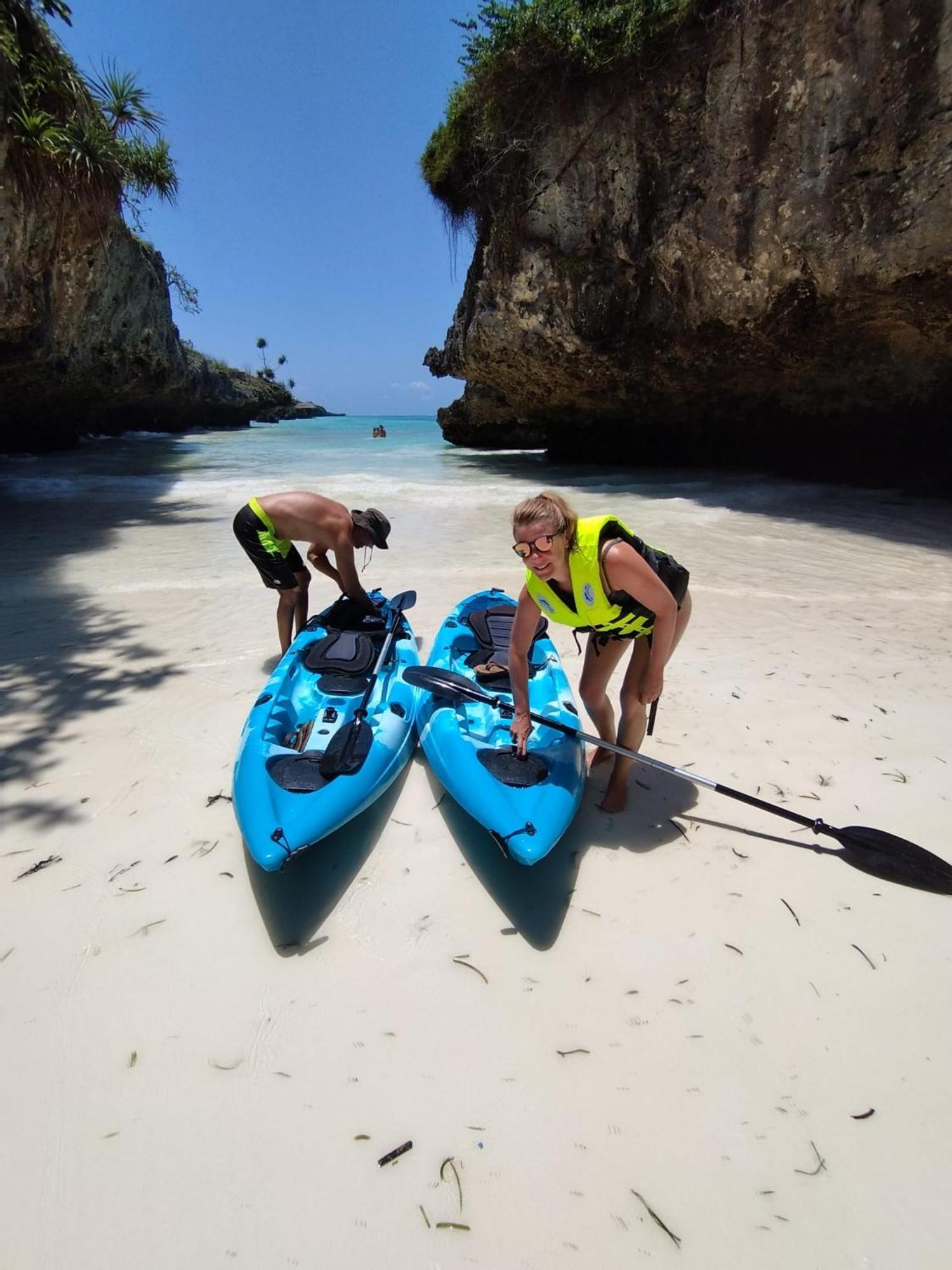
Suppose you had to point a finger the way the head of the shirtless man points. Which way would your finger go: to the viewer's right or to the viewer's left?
to the viewer's right

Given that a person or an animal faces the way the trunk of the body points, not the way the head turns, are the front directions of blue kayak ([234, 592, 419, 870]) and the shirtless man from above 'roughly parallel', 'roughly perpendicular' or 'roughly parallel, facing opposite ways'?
roughly perpendicular

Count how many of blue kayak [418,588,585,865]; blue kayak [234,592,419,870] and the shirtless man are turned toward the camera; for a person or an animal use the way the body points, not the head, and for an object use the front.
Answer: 2

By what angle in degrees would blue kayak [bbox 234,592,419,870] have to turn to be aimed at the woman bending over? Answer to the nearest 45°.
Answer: approximately 45° to its left

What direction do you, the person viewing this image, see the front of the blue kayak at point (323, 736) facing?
facing the viewer

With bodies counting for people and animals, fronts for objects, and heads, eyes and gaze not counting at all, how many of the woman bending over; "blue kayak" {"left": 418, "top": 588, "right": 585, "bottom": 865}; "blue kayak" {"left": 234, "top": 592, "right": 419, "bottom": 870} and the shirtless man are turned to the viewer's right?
1

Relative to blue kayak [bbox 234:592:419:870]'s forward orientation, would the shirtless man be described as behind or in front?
behind

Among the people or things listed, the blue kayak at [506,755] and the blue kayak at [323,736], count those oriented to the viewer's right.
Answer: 0

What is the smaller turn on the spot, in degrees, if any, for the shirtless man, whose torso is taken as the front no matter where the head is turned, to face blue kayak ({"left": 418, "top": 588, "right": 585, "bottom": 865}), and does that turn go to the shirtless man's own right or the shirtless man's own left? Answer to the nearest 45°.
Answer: approximately 45° to the shirtless man's own right

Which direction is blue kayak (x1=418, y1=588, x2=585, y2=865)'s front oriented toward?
toward the camera

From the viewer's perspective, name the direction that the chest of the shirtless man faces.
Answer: to the viewer's right

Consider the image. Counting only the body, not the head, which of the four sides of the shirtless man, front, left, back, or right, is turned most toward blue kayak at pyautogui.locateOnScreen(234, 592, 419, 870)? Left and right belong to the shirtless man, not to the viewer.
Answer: right

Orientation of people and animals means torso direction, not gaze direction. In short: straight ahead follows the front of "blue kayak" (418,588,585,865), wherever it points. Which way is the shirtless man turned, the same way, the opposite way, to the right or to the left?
to the left

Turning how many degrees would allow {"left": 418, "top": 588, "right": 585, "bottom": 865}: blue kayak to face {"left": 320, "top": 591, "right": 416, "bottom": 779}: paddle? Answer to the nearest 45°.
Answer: approximately 90° to its right

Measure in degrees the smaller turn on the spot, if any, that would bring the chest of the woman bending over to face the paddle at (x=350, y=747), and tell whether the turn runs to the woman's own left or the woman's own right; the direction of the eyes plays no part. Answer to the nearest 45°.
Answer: approximately 45° to the woman's own right
